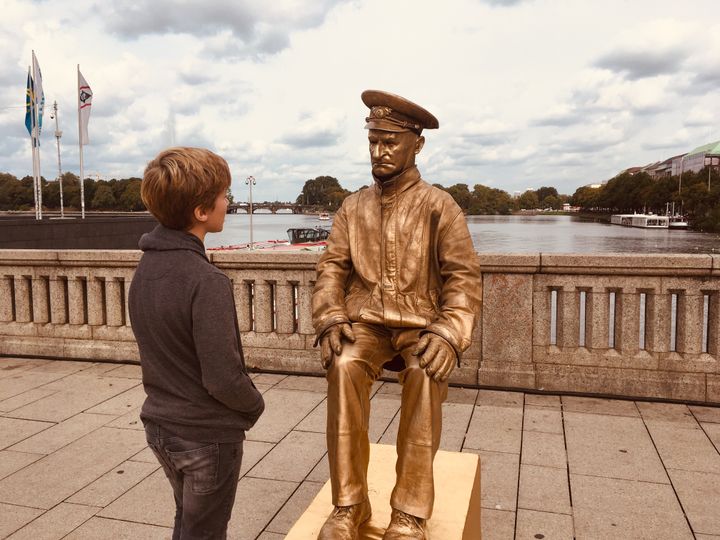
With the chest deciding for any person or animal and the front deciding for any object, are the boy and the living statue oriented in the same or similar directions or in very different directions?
very different directions

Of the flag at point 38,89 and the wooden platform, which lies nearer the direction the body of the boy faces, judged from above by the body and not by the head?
the wooden platform

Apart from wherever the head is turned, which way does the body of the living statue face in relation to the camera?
toward the camera

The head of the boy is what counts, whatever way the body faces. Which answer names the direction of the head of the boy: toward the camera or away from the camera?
away from the camera

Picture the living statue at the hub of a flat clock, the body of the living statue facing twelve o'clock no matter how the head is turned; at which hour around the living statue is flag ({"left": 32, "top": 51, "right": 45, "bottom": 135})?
The flag is roughly at 5 o'clock from the living statue.

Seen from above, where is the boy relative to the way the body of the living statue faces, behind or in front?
in front

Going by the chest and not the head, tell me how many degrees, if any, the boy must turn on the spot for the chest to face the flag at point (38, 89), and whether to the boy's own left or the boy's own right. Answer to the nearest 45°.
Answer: approximately 45° to the boy's own left

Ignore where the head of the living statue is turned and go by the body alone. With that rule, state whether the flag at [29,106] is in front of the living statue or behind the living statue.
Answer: behind

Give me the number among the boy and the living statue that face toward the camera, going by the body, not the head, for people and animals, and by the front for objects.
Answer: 1

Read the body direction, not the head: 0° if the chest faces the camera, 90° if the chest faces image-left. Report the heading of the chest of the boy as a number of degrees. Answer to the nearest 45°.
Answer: approximately 225°
